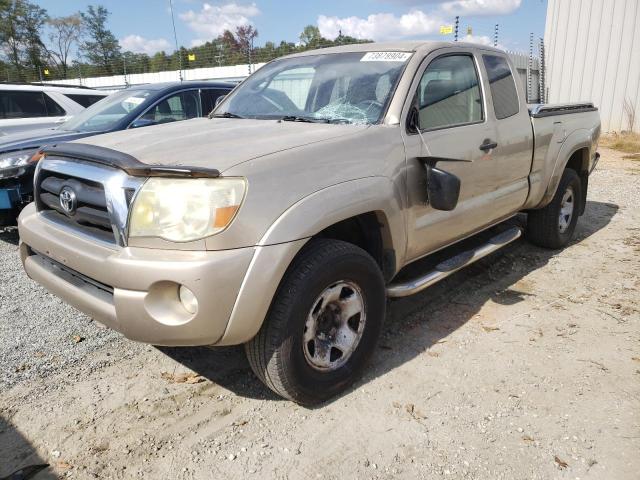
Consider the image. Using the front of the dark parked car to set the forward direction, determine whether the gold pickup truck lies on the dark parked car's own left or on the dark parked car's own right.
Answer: on the dark parked car's own left

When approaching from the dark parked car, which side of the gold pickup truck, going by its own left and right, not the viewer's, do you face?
right

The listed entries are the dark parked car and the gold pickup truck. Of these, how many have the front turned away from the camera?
0

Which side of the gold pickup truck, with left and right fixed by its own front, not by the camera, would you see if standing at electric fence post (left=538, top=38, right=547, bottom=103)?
back

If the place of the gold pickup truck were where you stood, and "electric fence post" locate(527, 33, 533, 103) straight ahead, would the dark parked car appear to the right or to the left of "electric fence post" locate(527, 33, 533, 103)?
left

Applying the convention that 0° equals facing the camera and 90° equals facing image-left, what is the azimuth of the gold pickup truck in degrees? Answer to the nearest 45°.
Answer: approximately 45°

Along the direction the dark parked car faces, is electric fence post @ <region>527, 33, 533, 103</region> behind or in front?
behind

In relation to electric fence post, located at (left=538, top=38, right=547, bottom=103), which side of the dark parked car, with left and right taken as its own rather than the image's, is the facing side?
back

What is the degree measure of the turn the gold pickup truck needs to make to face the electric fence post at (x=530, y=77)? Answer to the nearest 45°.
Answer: approximately 180°

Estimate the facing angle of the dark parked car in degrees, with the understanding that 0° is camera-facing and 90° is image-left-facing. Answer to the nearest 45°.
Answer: approximately 45°
